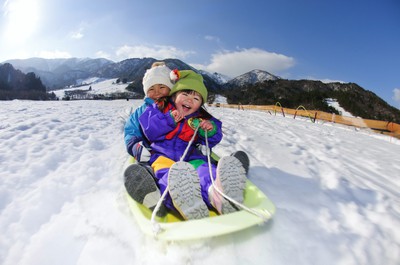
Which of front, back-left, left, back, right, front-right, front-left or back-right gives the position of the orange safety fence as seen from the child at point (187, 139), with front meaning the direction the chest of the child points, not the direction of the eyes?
back-left

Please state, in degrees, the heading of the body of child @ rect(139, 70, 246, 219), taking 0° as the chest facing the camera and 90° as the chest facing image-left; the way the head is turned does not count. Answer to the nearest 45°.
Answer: approximately 0°
